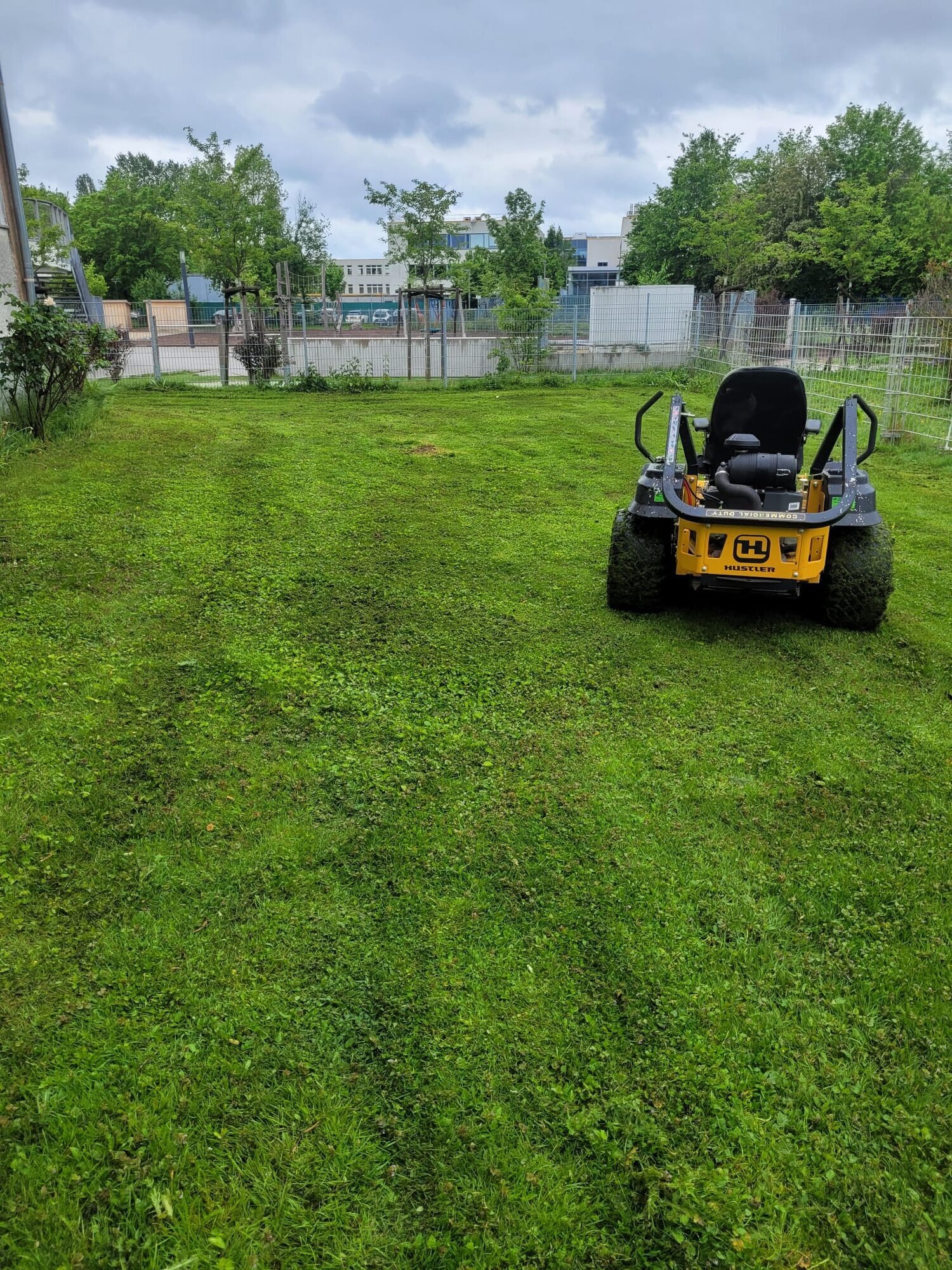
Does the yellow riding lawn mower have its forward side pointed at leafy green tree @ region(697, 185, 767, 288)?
yes

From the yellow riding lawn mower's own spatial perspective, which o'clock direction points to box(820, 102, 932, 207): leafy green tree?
The leafy green tree is roughly at 12 o'clock from the yellow riding lawn mower.

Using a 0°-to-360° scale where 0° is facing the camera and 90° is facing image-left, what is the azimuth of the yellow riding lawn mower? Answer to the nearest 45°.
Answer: approximately 180°

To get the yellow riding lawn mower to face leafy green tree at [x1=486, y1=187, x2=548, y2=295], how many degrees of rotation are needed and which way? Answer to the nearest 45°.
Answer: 0° — it already faces it

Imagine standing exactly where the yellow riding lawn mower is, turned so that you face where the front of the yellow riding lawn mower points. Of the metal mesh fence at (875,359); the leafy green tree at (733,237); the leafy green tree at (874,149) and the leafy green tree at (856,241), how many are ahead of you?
4
